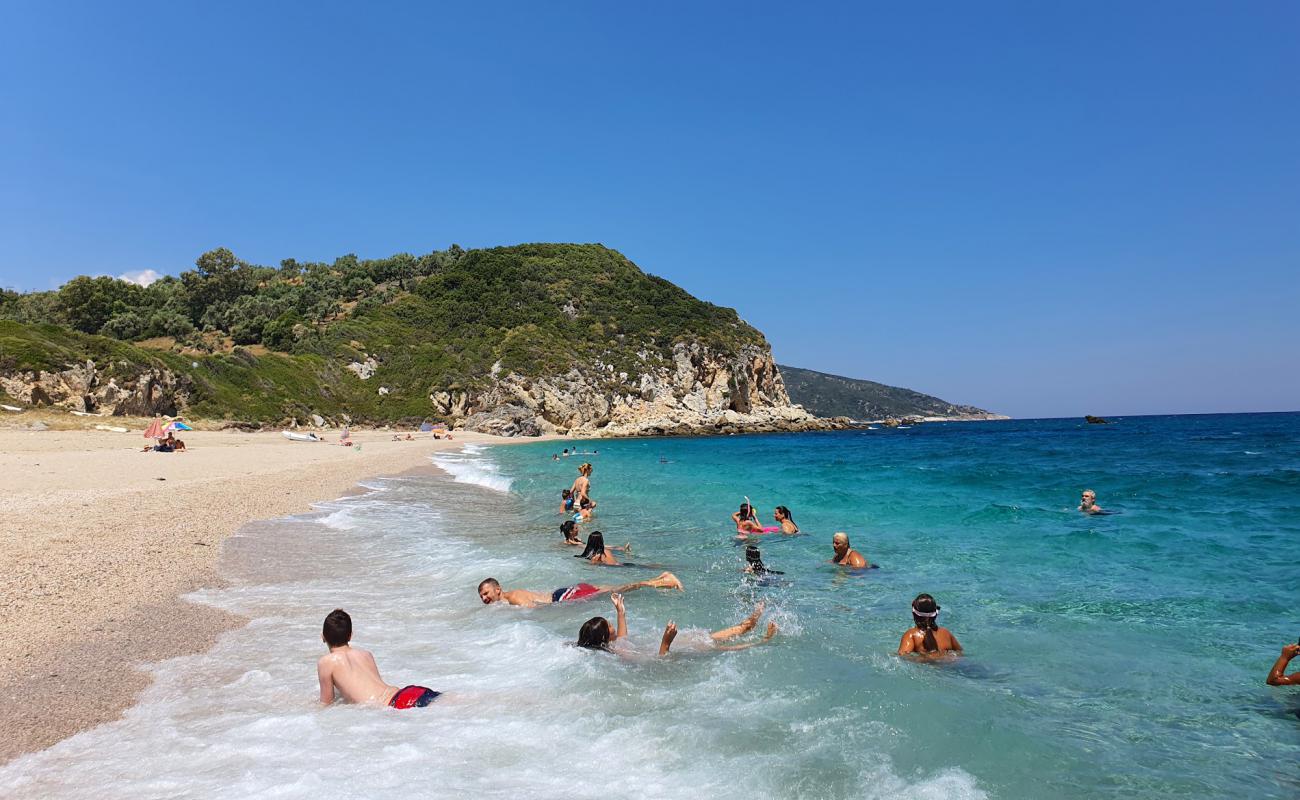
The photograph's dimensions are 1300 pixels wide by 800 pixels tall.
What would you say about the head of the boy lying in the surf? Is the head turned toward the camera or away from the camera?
away from the camera

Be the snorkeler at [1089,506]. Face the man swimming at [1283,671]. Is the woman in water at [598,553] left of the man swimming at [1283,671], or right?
right

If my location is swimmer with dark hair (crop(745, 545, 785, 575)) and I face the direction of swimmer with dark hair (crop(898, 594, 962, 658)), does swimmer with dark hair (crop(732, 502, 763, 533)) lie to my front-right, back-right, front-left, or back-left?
back-left

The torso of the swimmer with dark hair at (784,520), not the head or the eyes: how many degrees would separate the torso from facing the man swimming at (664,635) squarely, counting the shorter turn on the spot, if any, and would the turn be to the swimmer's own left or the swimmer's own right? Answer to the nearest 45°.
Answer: approximately 90° to the swimmer's own left

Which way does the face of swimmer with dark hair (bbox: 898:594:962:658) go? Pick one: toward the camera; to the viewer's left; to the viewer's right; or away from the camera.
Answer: away from the camera

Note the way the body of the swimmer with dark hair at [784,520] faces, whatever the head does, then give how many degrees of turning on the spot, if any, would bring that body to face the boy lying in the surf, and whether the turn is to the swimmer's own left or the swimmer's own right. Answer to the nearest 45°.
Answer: approximately 90° to the swimmer's own left

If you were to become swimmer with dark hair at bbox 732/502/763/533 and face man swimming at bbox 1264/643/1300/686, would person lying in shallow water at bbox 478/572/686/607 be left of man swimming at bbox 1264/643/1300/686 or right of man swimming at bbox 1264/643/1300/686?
right

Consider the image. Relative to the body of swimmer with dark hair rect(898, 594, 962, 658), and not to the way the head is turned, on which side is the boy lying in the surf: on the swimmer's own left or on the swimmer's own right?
on the swimmer's own left

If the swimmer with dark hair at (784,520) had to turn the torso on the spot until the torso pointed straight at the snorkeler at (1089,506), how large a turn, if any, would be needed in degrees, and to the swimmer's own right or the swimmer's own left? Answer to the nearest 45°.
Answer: approximately 135° to the swimmer's own right

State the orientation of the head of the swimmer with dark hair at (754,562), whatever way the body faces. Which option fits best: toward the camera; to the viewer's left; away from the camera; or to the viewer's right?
away from the camera

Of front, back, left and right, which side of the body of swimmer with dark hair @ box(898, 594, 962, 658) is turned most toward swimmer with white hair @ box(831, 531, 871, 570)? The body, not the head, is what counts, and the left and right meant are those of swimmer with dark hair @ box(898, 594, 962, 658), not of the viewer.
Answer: front

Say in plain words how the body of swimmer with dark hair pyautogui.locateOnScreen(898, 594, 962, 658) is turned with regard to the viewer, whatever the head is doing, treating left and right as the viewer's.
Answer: facing away from the viewer
